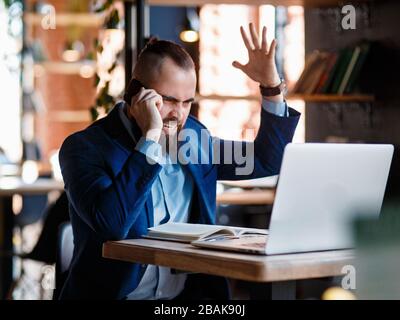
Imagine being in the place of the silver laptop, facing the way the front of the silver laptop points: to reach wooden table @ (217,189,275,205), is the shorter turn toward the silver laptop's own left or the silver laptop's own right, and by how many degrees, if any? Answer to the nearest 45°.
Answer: approximately 45° to the silver laptop's own right

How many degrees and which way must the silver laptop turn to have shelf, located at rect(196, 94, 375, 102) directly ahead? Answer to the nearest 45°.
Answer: approximately 45° to its right

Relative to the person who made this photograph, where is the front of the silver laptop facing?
facing away from the viewer and to the left of the viewer

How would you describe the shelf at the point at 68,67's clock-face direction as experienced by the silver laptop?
The shelf is roughly at 1 o'clock from the silver laptop.

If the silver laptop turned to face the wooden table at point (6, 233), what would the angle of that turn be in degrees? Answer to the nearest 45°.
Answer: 0° — it already faces it
